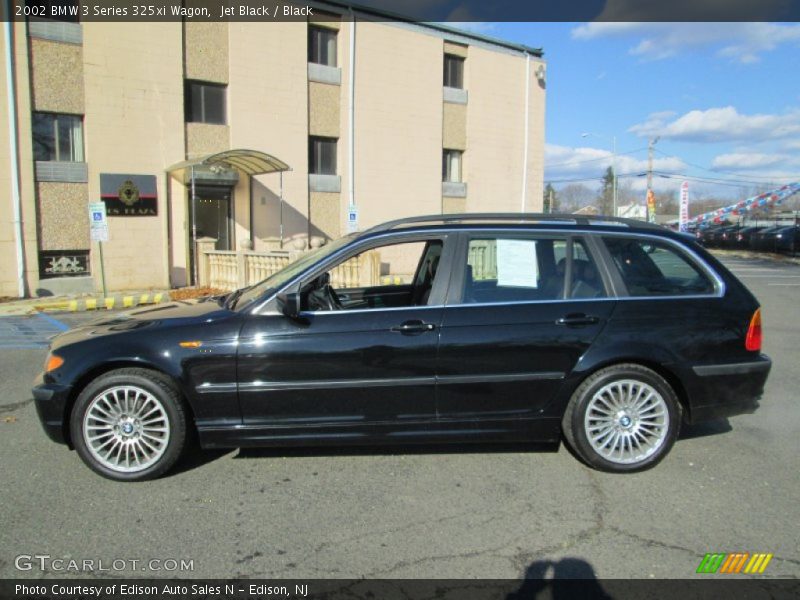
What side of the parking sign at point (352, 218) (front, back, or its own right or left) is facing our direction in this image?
front

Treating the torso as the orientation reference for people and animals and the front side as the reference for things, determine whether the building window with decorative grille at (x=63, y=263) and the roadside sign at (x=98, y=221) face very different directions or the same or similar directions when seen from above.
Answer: same or similar directions

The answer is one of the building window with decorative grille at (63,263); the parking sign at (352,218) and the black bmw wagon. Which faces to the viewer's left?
the black bmw wagon

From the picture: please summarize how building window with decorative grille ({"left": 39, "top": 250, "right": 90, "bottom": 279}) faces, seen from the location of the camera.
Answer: facing the viewer

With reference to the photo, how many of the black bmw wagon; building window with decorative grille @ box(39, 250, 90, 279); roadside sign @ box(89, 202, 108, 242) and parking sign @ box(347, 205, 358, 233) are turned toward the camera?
3

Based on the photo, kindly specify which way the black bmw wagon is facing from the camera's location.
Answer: facing to the left of the viewer

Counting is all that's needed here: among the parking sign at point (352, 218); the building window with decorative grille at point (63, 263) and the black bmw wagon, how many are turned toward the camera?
2

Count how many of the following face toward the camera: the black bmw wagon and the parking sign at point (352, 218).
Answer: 1

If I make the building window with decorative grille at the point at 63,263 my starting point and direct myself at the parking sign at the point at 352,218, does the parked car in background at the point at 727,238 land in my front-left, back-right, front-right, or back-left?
front-left

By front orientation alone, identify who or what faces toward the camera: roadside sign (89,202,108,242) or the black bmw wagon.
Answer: the roadside sign
